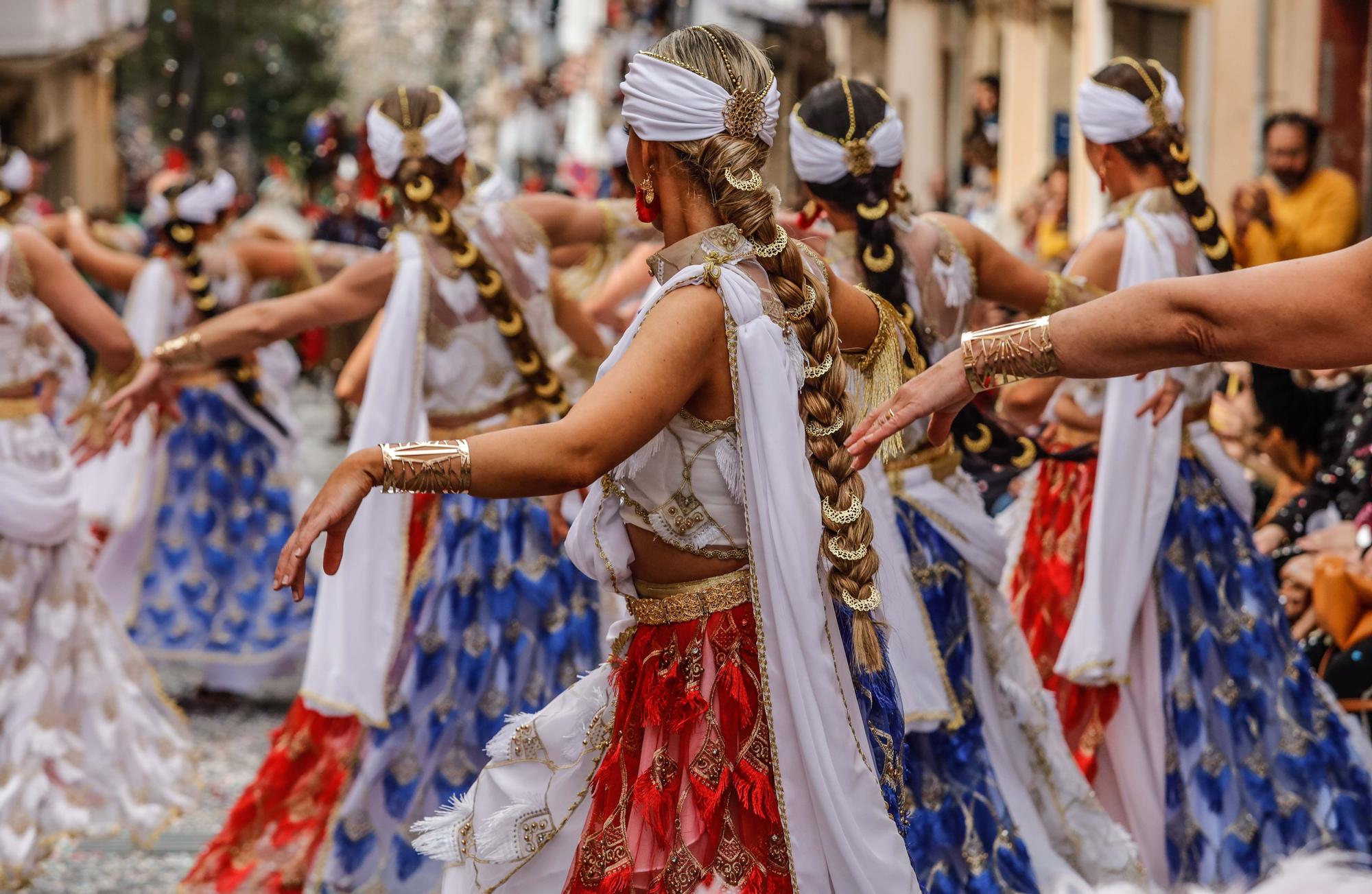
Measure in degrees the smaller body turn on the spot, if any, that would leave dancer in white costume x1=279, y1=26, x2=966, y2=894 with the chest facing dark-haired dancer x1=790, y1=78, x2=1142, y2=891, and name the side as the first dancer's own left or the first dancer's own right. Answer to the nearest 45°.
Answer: approximately 90° to the first dancer's own right

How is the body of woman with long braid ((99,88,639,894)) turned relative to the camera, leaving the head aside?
away from the camera

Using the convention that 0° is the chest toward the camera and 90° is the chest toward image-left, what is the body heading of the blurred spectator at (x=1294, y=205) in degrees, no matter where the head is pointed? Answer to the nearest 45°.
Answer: approximately 45°

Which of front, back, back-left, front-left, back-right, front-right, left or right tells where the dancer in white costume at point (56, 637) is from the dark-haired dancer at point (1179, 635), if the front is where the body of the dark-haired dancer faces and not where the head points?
front-left

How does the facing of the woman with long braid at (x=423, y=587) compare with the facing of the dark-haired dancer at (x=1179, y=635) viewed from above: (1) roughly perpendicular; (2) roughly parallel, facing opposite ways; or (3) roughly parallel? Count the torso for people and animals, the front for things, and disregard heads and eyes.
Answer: roughly parallel

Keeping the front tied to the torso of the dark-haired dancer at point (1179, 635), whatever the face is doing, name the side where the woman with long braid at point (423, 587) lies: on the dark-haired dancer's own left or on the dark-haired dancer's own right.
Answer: on the dark-haired dancer's own left

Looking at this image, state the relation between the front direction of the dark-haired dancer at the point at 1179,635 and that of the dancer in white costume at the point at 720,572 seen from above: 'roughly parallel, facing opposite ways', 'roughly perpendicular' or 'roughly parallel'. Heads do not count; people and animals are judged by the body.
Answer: roughly parallel

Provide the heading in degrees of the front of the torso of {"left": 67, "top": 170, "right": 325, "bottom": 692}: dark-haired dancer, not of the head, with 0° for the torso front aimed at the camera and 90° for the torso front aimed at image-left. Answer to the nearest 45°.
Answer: approximately 180°

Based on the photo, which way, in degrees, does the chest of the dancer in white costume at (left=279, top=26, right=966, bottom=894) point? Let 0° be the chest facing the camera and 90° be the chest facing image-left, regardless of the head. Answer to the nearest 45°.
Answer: approximately 135°

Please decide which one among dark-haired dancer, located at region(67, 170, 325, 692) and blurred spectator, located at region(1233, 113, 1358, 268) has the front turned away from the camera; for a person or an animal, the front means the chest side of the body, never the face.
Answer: the dark-haired dancer

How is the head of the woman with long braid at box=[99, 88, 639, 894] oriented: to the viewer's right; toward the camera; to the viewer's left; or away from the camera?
away from the camera

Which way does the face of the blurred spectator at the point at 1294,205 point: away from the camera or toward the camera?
toward the camera

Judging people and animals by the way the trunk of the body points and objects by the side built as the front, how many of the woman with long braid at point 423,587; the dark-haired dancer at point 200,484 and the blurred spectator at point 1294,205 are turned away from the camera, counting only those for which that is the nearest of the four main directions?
2

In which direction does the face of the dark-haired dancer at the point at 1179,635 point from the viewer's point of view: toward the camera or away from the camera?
away from the camera

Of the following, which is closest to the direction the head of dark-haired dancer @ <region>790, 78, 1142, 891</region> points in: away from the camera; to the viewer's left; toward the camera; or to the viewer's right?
away from the camera
